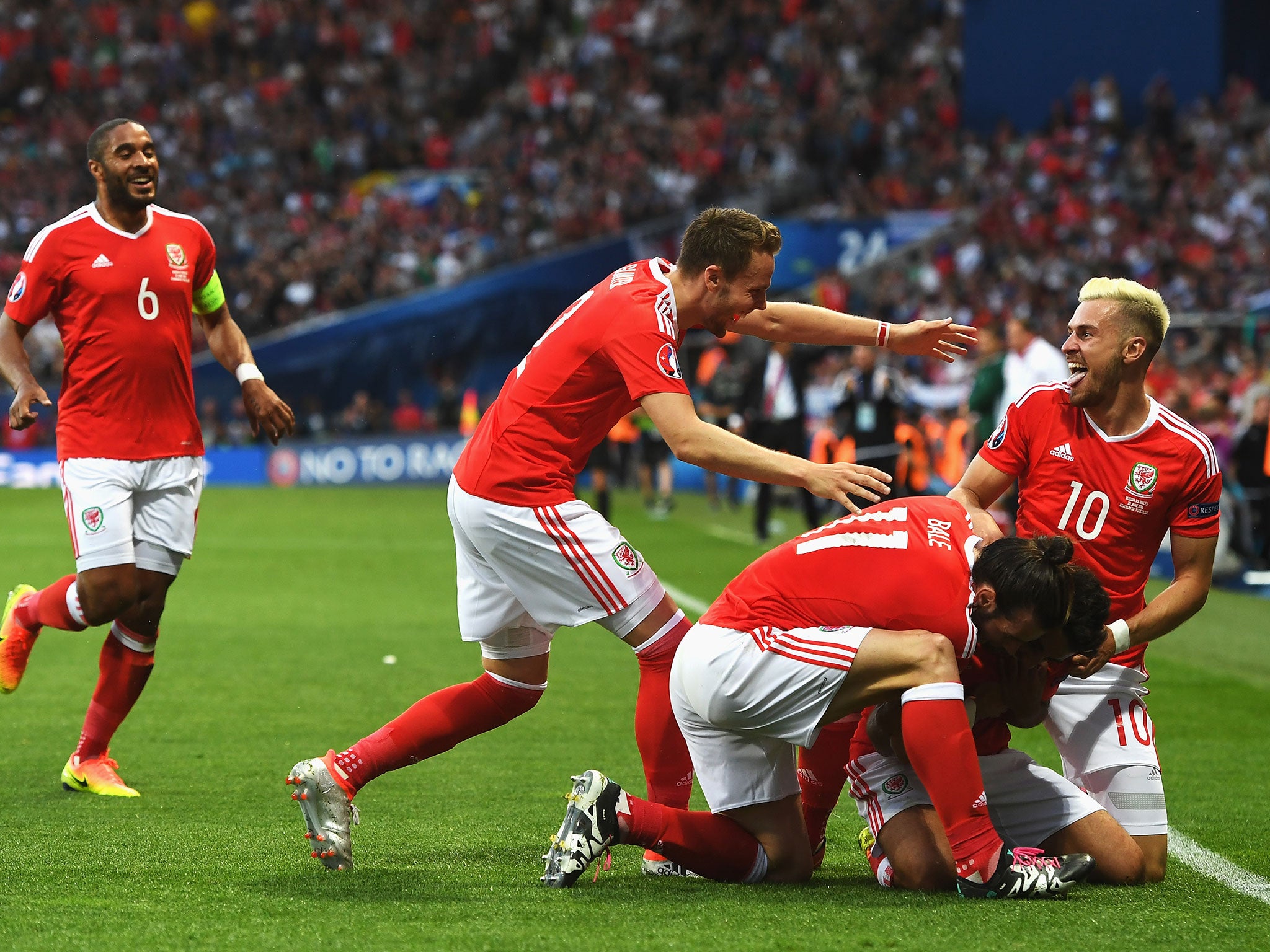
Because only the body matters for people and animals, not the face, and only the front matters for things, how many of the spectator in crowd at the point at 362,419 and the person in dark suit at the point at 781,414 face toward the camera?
2

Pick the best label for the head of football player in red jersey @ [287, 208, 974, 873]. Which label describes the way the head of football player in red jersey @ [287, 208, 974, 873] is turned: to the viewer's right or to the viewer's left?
to the viewer's right

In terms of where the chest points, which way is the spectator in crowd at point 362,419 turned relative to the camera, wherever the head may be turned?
toward the camera

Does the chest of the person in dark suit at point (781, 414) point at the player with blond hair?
yes

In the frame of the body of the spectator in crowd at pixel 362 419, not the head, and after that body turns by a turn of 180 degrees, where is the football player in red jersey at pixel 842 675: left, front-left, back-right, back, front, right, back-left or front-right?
back

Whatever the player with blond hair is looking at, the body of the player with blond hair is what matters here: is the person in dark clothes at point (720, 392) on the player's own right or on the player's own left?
on the player's own right

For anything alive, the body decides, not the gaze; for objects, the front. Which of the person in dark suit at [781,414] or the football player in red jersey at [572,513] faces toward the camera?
the person in dark suit

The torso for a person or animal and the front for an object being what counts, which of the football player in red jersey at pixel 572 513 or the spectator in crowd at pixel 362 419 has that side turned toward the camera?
the spectator in crowd

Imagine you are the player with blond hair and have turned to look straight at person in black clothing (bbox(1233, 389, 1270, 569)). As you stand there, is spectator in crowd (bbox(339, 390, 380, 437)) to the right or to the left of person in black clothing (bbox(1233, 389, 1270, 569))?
left

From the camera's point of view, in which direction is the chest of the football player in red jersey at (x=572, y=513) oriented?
to the viewer's right

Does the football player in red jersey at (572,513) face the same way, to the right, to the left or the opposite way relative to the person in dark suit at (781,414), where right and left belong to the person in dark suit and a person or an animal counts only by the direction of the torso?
to the left

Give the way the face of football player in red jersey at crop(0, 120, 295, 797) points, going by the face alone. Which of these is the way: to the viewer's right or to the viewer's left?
to the viewer's right

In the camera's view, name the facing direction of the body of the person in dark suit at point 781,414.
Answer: toward the camera

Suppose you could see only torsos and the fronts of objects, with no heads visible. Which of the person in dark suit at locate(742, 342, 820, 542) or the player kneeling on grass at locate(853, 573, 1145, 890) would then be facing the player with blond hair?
the person in dark suit

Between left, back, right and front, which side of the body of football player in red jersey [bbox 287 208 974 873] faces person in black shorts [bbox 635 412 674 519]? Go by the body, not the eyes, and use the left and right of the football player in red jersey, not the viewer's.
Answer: left

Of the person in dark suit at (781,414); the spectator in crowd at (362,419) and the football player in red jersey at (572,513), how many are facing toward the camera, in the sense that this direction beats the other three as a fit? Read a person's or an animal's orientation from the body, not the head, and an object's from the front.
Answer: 2

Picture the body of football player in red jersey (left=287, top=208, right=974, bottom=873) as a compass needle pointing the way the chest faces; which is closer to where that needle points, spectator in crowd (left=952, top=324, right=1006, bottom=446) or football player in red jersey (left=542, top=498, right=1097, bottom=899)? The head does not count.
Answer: the football player in red jersey
